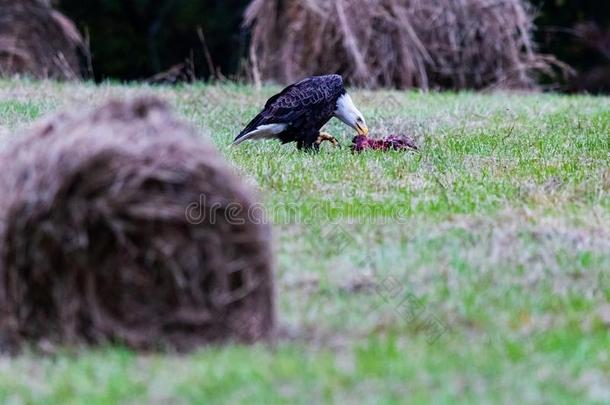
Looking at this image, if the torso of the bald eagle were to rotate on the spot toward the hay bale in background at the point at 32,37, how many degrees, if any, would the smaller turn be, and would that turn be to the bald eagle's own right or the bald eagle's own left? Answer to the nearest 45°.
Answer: approximately 135° to the bald eagle's own left

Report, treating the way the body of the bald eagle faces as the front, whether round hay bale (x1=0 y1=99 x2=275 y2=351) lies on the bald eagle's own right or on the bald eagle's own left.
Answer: on the bald eagle's own right

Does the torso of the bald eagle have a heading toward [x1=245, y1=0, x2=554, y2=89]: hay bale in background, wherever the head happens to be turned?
no

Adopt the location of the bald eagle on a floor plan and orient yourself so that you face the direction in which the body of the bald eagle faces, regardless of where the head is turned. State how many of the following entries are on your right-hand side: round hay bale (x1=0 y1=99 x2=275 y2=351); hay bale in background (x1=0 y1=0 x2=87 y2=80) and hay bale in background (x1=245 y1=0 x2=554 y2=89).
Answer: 1

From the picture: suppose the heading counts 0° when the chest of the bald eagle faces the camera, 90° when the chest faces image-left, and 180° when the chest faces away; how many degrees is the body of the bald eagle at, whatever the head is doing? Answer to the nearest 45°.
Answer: approximately 270°
